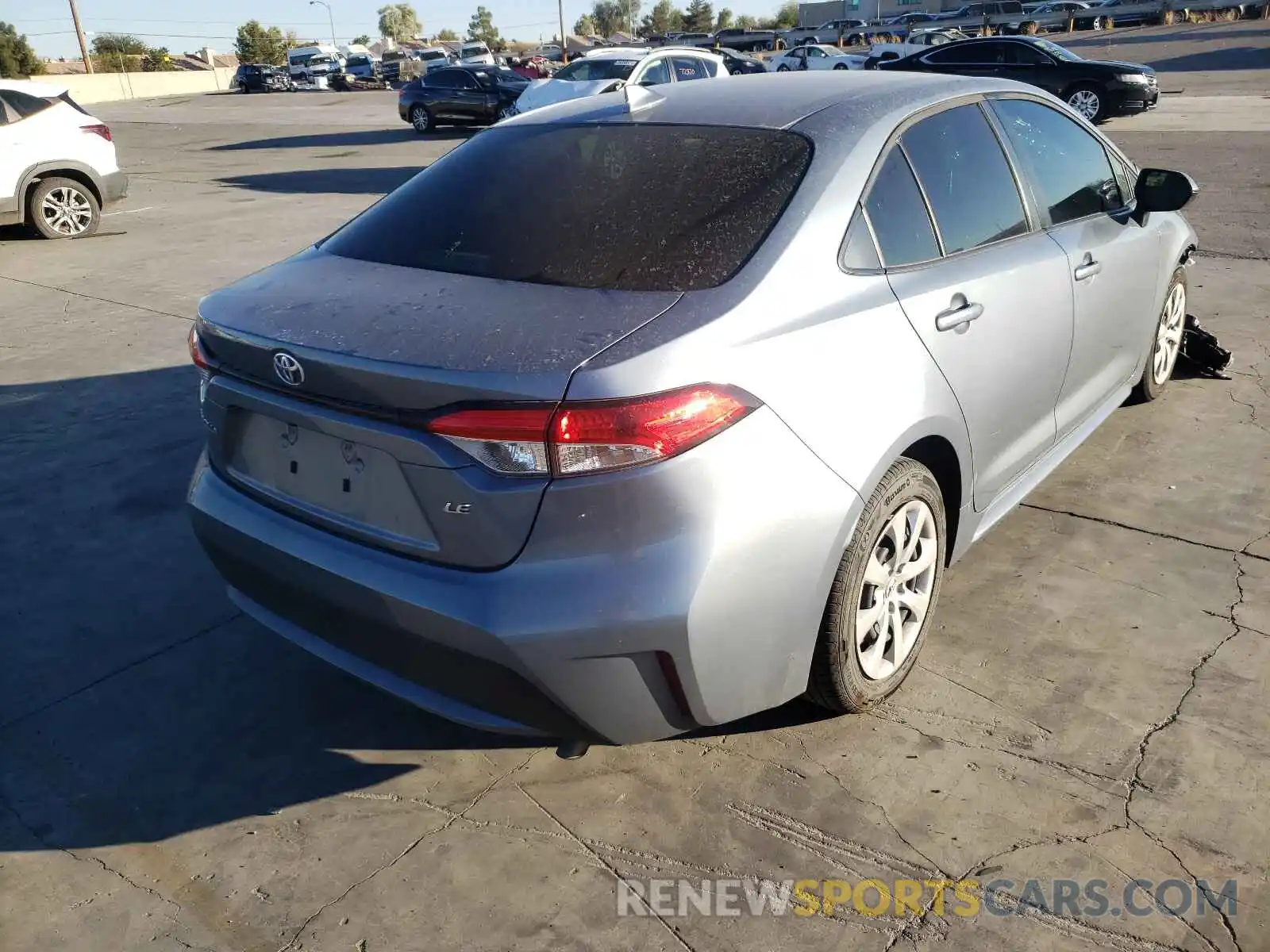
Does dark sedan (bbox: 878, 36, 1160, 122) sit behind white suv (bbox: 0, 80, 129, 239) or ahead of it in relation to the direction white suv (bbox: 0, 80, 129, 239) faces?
behind

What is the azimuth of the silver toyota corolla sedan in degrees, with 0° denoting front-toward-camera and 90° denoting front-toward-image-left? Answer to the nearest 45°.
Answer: approximately 225°

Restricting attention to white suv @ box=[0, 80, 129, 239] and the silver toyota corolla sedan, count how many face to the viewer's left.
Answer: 1

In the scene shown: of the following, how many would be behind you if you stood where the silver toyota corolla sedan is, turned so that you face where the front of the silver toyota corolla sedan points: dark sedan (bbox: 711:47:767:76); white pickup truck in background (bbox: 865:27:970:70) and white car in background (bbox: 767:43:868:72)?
0

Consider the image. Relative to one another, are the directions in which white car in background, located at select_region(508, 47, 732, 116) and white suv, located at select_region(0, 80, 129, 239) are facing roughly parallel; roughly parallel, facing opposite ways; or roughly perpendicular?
roughly parallel

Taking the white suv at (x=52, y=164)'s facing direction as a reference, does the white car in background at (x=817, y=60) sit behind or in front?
behind

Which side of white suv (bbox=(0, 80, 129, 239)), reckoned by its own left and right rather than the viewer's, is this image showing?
left

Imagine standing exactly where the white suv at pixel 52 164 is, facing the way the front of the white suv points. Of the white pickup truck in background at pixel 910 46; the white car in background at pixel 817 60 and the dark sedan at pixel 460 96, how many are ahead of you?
0

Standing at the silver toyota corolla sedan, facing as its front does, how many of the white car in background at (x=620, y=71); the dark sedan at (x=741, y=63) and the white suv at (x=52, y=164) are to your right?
0

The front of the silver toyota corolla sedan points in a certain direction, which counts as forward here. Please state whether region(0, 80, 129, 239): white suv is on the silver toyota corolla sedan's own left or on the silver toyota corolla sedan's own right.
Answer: on the silver toyota corolla sedan's own left

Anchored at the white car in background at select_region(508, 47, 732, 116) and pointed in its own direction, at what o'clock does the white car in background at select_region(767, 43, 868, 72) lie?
the white car in background at select_region(767, 43, 868, 72) is roughly at 5 o'clock from the white car in background at select_region(508, 47, 732, 116).

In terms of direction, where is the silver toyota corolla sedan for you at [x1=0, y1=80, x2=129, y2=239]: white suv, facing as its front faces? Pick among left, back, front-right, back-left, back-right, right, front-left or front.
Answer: left
